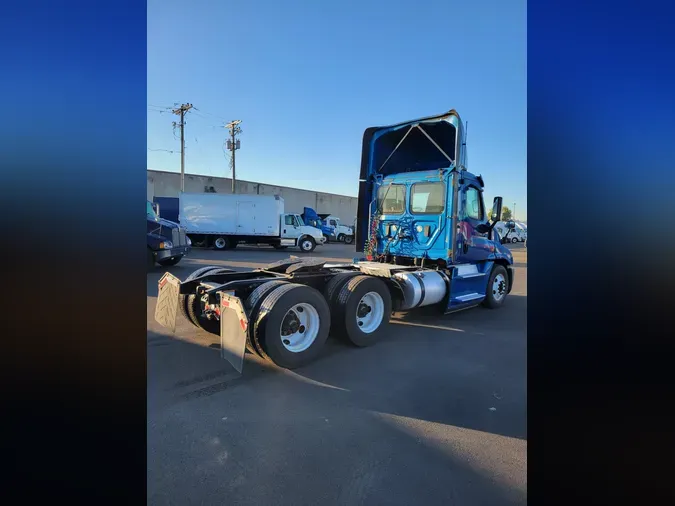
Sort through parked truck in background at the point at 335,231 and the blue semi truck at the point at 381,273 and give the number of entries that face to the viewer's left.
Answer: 0

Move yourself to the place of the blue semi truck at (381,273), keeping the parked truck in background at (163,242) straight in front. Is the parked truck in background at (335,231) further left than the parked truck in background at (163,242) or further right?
right

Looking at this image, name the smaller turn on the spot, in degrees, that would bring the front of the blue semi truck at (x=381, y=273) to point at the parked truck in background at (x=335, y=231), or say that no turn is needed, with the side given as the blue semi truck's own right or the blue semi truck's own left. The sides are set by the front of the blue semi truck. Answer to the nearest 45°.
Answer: approximately 45° to the blue semi truck's own left

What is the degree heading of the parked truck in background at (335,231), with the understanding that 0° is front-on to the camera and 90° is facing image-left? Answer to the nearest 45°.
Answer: approximately 270°

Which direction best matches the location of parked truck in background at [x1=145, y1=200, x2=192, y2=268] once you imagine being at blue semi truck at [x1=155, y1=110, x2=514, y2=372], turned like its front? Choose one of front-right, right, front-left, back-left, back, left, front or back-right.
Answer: left

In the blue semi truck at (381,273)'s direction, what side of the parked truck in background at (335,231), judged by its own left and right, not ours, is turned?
right

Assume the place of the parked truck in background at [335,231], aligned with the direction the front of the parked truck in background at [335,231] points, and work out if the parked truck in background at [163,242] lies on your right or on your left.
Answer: on your right

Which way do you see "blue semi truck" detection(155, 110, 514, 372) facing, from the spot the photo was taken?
facing away from the viewer and to the right of the viewer
